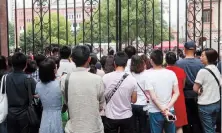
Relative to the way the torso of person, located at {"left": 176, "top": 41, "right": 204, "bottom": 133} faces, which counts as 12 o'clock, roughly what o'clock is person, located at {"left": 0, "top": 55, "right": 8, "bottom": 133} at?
person, located at {"left": 0, "top": 55, "right": 8, "bottom": 133} is roughly at 8 o'clock from person, located at {"left": 176, "top": 41, "right": 204, "bottom": 133}.

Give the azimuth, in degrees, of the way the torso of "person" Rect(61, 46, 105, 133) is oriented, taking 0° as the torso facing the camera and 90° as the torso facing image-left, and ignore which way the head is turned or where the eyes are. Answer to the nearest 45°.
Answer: approximately 180°

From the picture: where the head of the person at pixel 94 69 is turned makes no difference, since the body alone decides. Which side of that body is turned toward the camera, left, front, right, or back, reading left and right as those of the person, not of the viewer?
back

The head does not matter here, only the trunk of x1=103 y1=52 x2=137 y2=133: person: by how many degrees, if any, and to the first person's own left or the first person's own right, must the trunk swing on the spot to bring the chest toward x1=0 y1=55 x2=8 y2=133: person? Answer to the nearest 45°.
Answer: approximately 90° to the first person's own left

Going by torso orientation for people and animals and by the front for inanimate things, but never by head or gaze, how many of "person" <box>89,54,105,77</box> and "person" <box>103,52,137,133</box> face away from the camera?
2

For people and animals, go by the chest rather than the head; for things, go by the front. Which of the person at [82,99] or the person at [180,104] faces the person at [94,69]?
the person at [82,99]

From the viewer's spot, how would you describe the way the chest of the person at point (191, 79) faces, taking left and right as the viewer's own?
facing away from the viewer

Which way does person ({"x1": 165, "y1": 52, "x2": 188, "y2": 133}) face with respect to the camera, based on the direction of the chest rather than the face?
away from the camera

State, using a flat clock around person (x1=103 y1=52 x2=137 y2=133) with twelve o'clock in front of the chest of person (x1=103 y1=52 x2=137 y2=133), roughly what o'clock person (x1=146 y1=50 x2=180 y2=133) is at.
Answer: person (x1=146 y1=50 x2=180 y2=133) is roughly at 2 o'clock from person (x1=103 y1=52 x2=137 y2=133).

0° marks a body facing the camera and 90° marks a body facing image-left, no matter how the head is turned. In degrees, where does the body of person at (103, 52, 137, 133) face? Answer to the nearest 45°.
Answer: approximately 180°

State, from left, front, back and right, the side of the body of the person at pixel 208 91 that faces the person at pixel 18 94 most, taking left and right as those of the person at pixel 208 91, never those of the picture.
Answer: left
